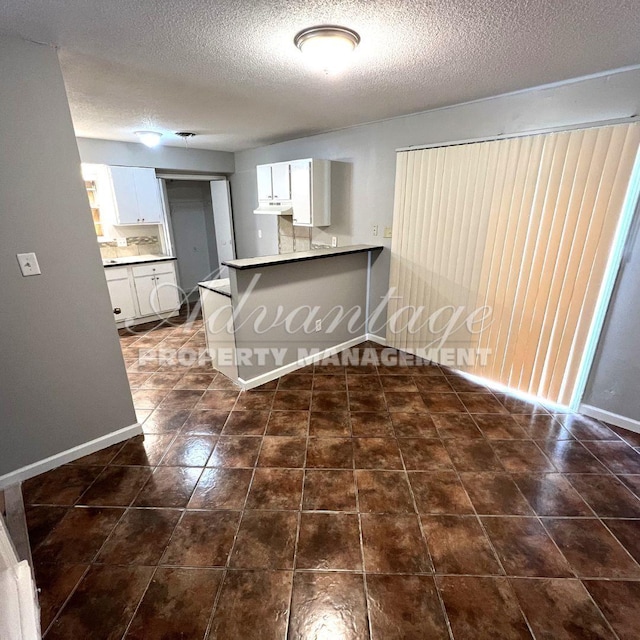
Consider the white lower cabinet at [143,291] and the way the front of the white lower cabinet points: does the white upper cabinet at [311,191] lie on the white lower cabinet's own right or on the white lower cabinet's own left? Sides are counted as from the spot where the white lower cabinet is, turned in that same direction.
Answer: on the white lower cabinet's own left

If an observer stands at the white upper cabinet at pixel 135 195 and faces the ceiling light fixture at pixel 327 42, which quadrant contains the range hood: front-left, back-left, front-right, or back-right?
front-left

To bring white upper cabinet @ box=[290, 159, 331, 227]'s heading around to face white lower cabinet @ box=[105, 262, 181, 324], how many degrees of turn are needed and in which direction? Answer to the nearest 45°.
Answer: approximately 45° to its right

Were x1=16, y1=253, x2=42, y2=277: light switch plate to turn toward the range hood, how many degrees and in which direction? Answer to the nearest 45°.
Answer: approximately 135° to its left

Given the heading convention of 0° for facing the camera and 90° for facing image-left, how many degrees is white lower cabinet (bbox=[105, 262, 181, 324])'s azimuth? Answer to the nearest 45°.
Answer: approximately 0°

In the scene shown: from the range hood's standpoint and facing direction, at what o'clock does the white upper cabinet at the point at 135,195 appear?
The white upper cabinet is roughly at 2 o'clock from the range hood.

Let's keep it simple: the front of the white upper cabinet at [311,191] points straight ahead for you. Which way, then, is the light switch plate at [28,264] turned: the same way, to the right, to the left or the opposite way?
to the left

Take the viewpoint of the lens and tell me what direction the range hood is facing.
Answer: facing the viewer and to the left of the viewer

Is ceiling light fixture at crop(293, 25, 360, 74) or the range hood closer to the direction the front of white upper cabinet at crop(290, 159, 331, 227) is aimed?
the ceiling light fixture

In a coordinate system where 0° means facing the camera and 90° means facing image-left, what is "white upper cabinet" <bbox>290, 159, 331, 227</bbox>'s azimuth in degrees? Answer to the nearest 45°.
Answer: approximately 45°

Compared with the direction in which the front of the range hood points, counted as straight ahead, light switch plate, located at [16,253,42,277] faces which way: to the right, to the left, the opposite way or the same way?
to the left

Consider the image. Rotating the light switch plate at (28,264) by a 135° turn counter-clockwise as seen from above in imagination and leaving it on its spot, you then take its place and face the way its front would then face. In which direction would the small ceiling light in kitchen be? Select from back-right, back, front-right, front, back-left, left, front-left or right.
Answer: front

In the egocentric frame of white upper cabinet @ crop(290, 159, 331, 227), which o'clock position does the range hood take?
The range hood is roughly at 3 o'clock from the white upper cabinet.

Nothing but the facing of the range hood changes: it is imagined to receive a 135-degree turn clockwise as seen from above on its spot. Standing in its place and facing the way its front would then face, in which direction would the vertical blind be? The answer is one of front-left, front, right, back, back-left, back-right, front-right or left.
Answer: back-right

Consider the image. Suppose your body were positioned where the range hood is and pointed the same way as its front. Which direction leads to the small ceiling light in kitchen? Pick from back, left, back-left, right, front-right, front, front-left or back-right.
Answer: front-right
